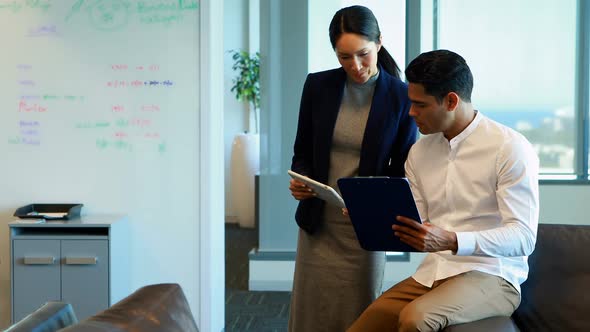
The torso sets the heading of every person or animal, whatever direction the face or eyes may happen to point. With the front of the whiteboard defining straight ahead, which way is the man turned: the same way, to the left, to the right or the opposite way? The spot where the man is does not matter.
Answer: to the right

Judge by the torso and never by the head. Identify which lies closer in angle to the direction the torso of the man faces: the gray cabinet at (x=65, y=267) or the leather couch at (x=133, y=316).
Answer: the leather couch

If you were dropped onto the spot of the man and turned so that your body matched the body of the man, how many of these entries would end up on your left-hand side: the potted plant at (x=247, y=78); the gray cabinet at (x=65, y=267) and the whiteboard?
0

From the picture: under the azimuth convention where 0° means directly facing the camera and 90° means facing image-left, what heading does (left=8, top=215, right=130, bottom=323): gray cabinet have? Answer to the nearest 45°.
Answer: approximately 0°

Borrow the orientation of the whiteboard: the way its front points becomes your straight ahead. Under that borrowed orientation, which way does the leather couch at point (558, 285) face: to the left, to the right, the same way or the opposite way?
to the right

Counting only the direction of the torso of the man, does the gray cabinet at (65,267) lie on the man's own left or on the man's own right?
on the man's own right

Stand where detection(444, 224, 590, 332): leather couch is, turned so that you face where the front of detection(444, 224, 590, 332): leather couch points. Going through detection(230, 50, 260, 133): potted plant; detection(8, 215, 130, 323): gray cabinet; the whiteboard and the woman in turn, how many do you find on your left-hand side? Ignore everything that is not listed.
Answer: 0

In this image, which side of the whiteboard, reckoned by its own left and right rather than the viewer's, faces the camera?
front

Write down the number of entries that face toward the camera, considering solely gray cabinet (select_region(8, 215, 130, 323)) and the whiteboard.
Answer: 2

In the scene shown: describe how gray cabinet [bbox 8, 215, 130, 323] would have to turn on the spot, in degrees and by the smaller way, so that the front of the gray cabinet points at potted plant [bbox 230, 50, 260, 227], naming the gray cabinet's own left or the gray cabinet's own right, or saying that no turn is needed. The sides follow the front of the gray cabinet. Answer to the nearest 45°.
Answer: approximately 135° to the gray cabinet's own left

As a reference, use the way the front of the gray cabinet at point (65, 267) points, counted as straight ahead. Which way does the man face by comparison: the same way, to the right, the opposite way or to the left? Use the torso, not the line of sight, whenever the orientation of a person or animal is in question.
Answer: to the right

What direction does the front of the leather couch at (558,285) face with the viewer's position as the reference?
facing the viewer and to the left of the viewer

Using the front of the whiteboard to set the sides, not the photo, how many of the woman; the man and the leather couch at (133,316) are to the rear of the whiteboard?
0
